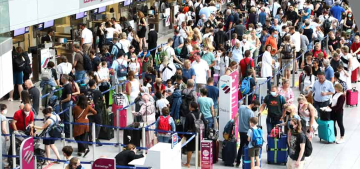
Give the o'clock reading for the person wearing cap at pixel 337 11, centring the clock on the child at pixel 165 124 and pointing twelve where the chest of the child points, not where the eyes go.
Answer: The person wearing cap is roughly at 1 o'clock from the child.

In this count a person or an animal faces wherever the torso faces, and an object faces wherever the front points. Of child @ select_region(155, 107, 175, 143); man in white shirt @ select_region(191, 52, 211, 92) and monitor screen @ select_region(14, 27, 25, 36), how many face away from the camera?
1

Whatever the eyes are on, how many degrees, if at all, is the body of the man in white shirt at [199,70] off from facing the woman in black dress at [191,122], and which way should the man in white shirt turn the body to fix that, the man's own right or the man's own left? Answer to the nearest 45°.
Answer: approximately 45° to the man's own left

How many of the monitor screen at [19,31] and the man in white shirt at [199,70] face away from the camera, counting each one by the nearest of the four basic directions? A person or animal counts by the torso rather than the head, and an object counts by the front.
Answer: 0

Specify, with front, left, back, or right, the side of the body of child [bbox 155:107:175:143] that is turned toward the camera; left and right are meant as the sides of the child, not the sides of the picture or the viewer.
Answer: back

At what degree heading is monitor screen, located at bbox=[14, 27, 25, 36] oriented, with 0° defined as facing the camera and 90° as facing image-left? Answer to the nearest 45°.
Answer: approximately 315°

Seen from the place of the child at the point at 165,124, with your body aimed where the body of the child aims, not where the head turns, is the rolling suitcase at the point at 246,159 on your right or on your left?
on your right

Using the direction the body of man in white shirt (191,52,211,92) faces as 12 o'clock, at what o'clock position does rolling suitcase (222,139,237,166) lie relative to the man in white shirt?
The rolling suitcase is roughly at 10 o'clock from the man in white shirt.

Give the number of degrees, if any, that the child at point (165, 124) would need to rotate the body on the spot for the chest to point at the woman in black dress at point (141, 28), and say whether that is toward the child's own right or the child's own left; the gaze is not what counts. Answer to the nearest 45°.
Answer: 0° — they already face them

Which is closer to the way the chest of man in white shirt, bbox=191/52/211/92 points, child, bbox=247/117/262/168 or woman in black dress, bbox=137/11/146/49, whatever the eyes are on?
the child

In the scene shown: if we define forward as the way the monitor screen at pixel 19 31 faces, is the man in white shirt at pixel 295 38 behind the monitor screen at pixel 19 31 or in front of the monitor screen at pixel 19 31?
in front
